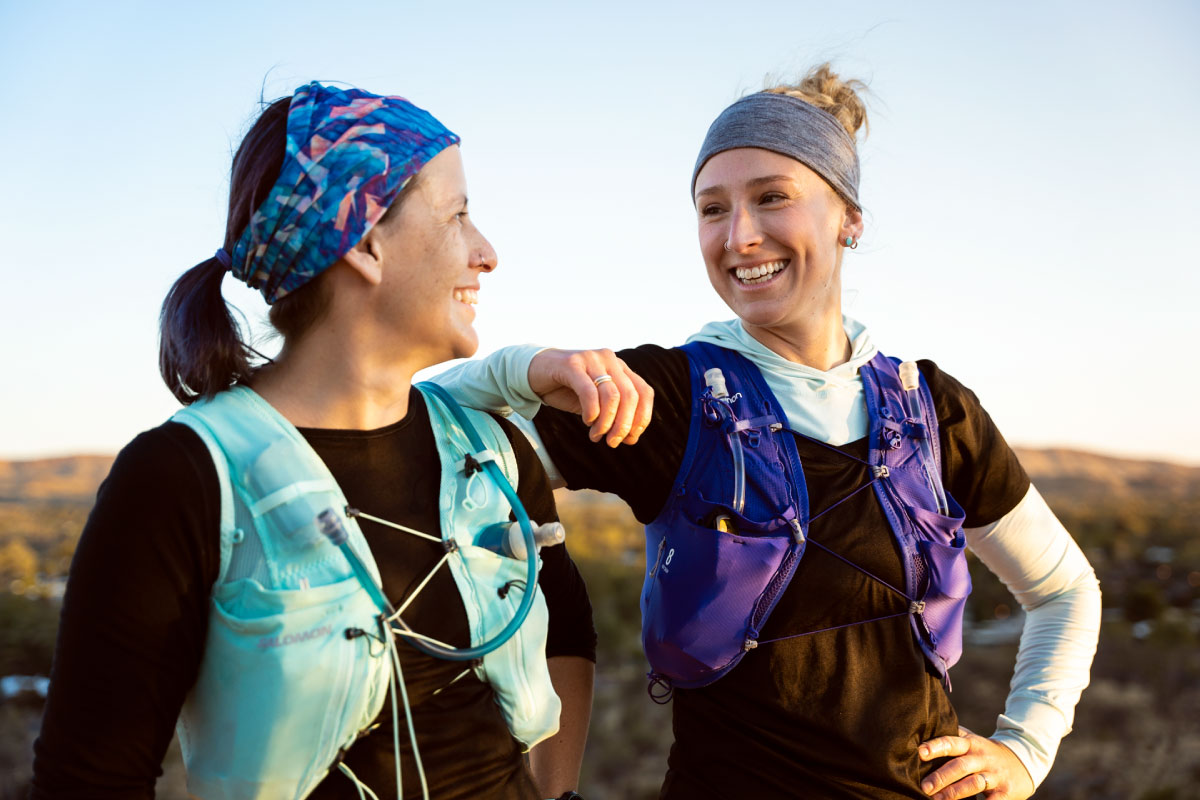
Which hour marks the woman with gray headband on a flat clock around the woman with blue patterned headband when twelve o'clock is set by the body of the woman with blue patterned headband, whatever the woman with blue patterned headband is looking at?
The woman with gray headband is roughly at 10 o'clock from the woman with blue patterned headband.

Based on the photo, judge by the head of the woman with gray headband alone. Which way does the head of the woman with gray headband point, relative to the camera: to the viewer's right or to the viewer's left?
to the viewer's left

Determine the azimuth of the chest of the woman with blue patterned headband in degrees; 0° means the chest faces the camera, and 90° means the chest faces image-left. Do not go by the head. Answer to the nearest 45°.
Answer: approximately 315°

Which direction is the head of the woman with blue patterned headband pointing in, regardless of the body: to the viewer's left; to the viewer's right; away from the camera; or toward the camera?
to the viewer's right
